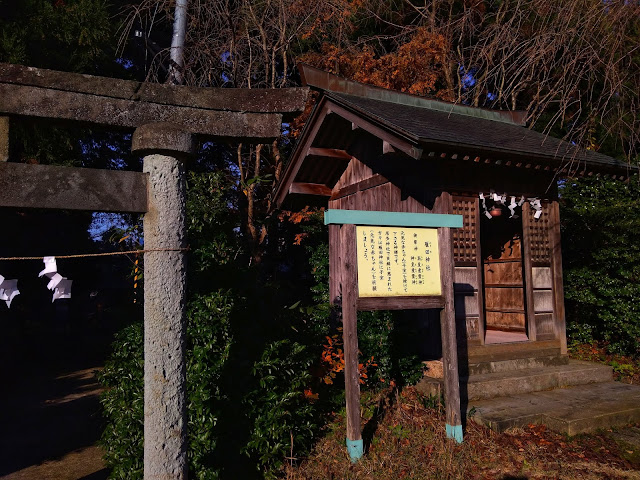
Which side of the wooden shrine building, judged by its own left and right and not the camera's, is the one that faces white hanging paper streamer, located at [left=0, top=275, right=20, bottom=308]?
right

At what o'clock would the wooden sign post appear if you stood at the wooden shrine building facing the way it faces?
The wooden sign post is roughly at 2 o'clock from the wooden shrine building.

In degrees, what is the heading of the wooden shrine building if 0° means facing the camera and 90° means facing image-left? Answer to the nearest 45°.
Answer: approximately 315°

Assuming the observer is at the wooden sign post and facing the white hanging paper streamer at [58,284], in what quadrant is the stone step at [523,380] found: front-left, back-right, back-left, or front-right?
back-right

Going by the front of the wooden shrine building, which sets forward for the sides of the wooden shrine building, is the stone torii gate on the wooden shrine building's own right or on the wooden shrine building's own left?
on the wooden shrine building's own right

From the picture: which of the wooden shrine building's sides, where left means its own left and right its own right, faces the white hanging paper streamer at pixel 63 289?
right
